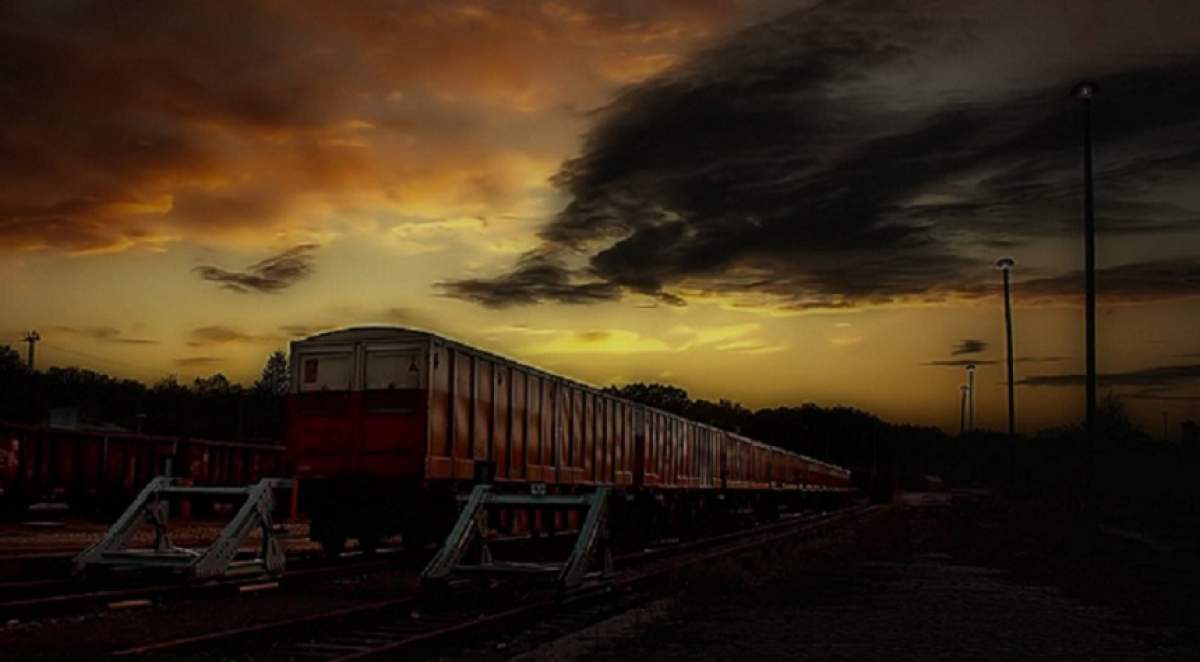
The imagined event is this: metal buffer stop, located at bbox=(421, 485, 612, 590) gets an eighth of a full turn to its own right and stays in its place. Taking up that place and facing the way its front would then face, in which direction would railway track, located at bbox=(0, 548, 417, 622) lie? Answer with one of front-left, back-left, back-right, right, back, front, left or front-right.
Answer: back

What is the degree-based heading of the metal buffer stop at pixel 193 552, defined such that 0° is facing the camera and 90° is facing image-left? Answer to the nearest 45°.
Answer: approximately 225°

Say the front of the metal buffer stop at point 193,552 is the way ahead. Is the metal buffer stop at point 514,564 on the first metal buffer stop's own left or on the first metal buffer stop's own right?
on the first metal buffer stop's own right

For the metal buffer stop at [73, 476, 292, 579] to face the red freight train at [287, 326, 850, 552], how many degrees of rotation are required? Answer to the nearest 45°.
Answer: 0° — it already faces it

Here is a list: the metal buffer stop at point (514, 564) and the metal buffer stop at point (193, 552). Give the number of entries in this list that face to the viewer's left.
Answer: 0

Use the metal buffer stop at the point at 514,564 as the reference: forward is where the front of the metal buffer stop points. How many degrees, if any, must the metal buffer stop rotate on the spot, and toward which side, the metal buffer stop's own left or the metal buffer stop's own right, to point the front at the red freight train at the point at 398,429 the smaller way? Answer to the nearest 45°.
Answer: approximately 45° to the metal buffer stop's own left

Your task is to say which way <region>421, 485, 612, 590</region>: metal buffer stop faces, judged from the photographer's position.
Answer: facing away from the viewer and to the right of the viewer

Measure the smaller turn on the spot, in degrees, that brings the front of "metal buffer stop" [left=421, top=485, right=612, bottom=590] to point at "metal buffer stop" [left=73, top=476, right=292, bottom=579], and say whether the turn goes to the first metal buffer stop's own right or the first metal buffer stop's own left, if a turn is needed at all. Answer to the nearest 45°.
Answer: approximately 135° to the first metal buffer stop's own left
